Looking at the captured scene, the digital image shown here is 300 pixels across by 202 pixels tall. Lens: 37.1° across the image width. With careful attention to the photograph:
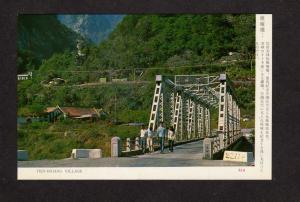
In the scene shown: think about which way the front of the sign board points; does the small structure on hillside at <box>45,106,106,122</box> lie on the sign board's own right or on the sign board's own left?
on the sign board's own right

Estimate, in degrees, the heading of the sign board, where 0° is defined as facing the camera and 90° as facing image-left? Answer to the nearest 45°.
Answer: approximately 0°
